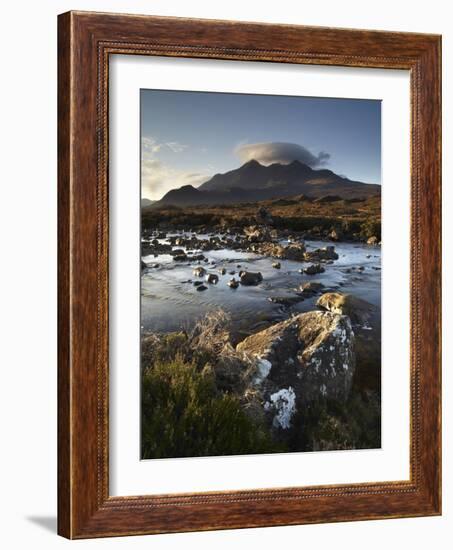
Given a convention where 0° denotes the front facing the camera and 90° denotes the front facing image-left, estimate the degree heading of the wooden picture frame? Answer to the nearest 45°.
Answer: approximately 315°
